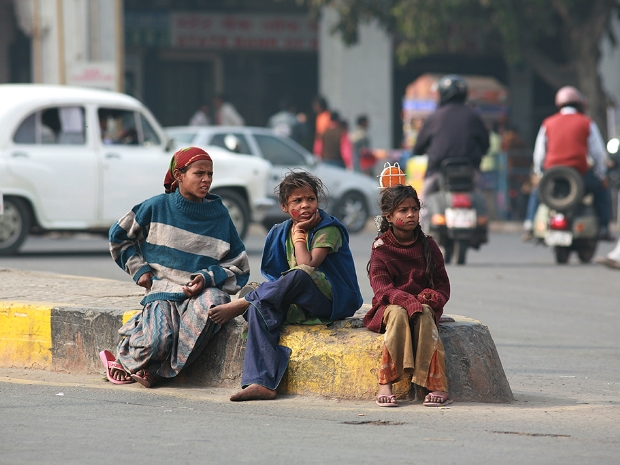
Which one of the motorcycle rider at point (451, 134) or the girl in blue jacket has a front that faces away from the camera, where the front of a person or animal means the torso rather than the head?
the motorcycle rider

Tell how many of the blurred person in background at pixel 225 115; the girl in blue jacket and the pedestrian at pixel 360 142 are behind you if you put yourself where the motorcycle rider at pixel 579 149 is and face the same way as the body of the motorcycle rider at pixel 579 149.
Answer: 1

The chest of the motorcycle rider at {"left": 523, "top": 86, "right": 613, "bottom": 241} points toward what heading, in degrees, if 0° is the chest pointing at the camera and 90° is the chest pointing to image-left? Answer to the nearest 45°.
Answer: approximately 180°

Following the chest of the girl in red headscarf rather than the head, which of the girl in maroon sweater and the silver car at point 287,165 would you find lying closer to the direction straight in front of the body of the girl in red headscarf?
the girl in maroon sweater

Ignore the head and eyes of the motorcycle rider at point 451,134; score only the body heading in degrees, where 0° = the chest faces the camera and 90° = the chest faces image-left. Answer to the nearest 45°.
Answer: approximately 180°

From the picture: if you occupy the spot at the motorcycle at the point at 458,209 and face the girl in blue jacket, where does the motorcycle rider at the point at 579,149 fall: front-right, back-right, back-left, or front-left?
back-left

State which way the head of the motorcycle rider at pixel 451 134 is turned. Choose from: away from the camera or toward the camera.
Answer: away from the camera

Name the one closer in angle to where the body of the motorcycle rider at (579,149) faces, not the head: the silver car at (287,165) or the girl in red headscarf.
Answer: the silver car

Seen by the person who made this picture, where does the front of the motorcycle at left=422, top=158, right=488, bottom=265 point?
facing away from the viewer

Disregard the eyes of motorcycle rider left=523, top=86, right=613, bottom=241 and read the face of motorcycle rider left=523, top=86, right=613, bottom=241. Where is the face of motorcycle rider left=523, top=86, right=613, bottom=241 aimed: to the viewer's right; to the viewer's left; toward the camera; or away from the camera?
away from the camera
